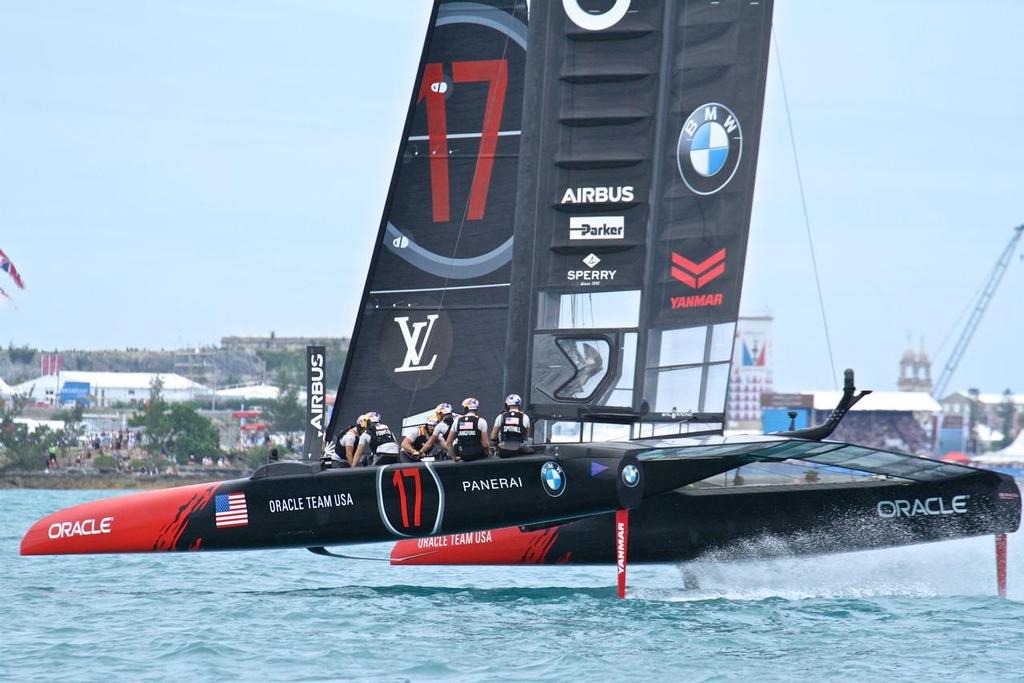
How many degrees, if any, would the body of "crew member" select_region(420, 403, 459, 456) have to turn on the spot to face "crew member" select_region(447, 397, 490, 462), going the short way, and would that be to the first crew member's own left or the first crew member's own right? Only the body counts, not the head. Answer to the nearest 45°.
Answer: approximately 135° to the first crew member's own left

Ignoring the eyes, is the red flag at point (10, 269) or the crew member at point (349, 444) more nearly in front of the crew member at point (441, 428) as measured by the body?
the crew member

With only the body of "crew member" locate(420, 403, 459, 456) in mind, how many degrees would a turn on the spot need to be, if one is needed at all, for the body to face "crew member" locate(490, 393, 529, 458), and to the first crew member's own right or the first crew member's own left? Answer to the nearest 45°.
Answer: approximately 135° to the first crew member's own left

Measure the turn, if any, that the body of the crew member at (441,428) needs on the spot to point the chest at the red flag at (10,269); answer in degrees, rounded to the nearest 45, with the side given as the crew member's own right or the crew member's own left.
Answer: approximately 45° to the crew member's own right

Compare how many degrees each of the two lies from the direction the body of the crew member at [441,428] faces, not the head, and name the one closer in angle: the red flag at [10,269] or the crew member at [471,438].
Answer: the red flag

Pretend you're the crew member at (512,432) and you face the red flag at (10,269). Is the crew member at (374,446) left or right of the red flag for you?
left

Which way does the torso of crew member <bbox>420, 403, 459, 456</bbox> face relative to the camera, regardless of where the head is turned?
to the viewer's left
